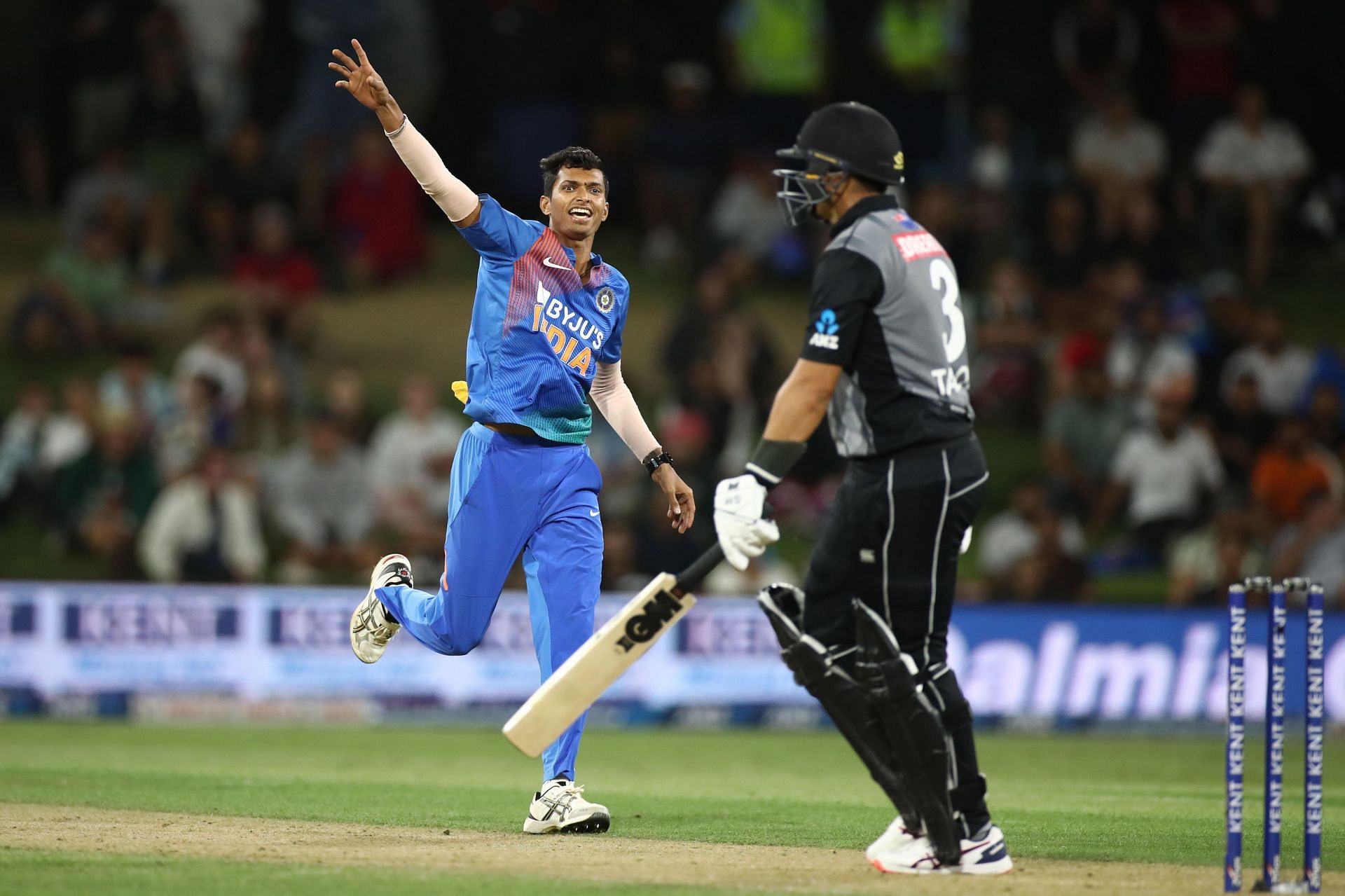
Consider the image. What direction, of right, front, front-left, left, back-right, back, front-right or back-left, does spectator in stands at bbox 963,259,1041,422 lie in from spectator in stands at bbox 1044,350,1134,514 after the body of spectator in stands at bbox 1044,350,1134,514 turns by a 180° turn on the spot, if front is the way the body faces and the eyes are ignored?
front-left

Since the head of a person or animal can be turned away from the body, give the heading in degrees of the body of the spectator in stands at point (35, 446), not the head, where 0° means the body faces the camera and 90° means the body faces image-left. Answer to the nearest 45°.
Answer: approximately 0°

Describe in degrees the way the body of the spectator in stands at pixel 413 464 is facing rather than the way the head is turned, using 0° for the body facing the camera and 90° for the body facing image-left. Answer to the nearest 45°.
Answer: approximately 0°

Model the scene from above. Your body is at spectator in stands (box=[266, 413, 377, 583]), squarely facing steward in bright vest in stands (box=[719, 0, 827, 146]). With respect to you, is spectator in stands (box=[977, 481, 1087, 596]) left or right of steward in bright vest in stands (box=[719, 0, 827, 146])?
right

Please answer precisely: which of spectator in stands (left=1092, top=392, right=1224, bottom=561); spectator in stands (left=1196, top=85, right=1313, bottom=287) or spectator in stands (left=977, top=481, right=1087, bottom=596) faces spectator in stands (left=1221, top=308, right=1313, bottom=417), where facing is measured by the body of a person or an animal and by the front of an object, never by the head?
spectator in stands (left=1196, top=85, right=1313, bottom=287)

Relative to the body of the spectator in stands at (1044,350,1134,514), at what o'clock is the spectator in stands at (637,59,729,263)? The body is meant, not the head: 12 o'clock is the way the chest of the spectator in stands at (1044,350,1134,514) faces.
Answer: the spectator in stands at (637,59,729,263) is roughly at 4 o'clock from the spectator in stands at (1044,350,1134,514).

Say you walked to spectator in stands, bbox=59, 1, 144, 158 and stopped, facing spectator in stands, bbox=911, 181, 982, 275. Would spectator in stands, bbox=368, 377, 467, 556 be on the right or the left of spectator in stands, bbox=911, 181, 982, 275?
right

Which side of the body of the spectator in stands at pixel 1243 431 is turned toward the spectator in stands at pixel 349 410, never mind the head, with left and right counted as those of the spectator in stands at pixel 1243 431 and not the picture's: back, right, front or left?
right

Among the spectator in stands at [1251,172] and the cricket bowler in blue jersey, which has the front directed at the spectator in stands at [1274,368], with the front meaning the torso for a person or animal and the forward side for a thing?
the spectator in stands at [1251,172]
